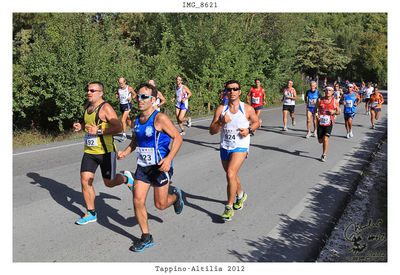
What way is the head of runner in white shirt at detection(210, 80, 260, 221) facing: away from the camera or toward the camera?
toward the camera

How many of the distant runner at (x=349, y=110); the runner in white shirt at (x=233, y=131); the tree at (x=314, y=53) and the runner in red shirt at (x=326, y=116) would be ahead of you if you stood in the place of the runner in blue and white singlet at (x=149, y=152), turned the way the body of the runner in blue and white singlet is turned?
0

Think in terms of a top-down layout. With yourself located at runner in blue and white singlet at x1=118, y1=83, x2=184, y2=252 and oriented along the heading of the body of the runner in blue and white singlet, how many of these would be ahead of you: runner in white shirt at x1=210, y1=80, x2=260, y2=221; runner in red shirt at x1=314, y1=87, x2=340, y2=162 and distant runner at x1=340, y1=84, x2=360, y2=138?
0

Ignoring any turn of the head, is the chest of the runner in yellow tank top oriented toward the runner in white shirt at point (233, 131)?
no

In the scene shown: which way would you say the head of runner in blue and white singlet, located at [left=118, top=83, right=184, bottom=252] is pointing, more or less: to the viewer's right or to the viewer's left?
to the viewer's left

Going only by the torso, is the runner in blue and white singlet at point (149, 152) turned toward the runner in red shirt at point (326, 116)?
no

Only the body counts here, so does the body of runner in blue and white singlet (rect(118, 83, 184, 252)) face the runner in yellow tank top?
no

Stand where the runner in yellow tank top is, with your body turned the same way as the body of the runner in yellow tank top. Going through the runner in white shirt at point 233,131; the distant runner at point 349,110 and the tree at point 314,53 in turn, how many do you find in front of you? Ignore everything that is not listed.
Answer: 0

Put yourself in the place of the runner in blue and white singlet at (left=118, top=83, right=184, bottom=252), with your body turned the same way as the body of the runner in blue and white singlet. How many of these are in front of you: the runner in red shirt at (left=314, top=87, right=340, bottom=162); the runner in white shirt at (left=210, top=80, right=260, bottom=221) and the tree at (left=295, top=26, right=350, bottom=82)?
0

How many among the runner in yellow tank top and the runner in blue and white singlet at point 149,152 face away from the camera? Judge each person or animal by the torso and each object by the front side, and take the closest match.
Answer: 0

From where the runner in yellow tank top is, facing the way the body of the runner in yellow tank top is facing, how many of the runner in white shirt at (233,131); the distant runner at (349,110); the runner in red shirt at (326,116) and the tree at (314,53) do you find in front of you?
0

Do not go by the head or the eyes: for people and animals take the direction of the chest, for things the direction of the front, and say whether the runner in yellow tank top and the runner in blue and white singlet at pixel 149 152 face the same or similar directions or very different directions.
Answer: same or similar directions

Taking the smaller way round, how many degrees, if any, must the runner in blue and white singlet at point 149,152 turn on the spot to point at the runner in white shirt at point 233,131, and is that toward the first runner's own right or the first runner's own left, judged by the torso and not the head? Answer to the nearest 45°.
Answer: approximately 180°

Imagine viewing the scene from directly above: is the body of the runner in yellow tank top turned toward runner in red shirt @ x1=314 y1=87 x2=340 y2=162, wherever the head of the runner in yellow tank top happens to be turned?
no
